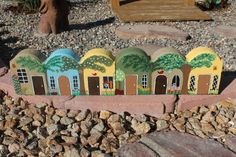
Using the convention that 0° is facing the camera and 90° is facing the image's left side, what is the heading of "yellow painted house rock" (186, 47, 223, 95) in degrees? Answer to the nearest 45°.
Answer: approximately 0°

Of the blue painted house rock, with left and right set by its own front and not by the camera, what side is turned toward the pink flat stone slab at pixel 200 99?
left

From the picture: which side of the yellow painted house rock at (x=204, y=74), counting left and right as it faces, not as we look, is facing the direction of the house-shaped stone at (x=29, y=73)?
right

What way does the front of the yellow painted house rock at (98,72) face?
toward the camera

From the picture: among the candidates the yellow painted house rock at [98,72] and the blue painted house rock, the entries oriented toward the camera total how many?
2

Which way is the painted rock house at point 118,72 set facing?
toward the camera
